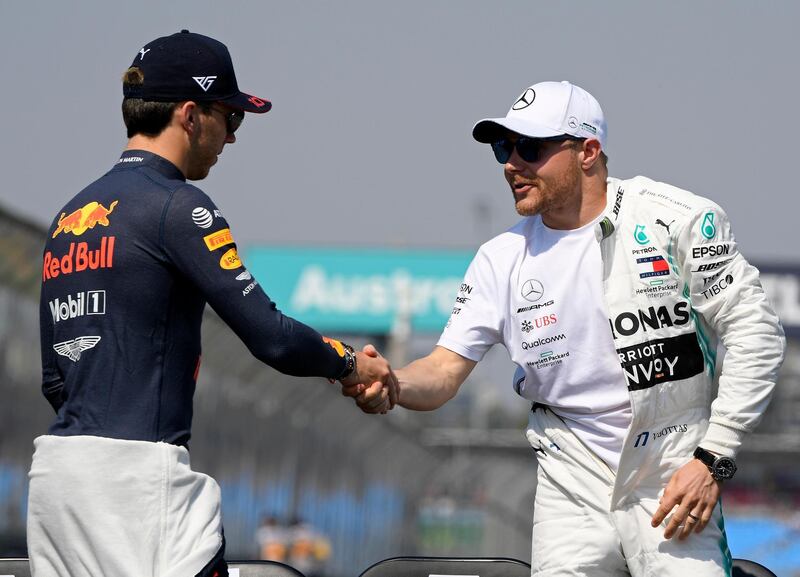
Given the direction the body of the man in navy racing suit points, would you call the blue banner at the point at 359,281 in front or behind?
in front

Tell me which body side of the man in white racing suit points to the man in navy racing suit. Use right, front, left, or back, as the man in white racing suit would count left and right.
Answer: front

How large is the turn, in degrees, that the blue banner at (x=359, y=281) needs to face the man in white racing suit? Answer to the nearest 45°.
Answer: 0° — it already faces them

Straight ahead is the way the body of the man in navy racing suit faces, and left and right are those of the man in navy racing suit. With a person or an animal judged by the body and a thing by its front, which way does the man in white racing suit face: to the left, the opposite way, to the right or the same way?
the opposite way

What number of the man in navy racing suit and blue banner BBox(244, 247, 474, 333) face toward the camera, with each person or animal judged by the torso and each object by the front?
1

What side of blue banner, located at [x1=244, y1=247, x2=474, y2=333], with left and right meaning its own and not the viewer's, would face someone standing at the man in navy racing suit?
front

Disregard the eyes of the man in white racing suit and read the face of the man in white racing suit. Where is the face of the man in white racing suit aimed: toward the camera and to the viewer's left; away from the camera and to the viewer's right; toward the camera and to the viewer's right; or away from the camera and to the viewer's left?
toward the camera and to the viewer's left

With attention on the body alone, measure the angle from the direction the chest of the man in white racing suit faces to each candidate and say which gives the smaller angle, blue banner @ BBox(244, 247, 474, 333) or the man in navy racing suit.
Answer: the man in navy racing suit

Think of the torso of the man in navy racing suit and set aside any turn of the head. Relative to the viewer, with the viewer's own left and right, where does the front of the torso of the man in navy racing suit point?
facing away from the viewer and to the right of the viewer

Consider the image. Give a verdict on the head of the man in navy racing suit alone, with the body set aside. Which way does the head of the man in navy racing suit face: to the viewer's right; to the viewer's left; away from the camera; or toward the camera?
to the viewer's right

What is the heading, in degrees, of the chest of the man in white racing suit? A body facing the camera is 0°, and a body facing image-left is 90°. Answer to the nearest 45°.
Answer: approximately 45°
